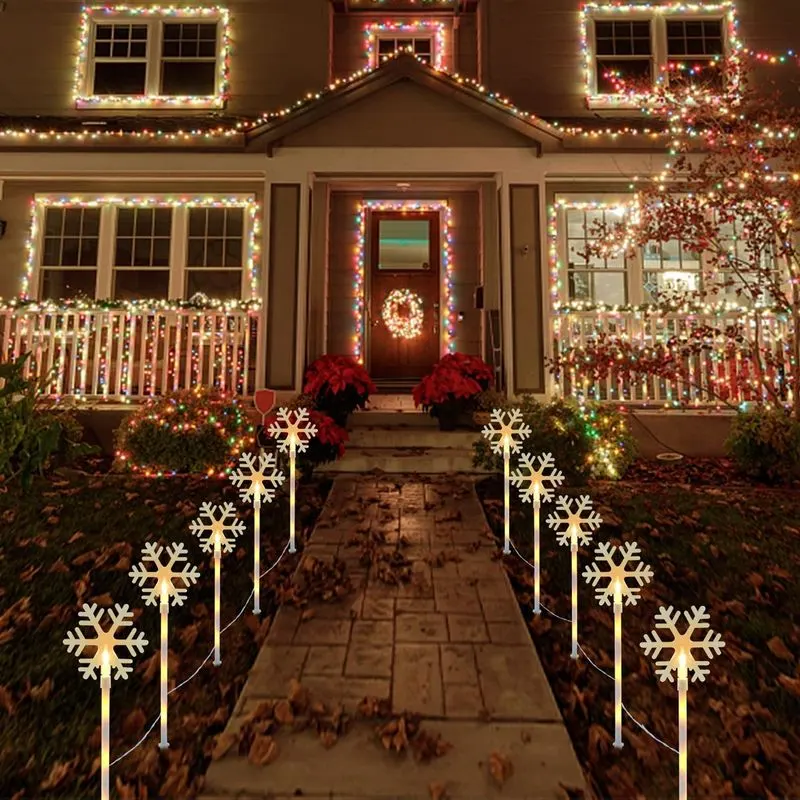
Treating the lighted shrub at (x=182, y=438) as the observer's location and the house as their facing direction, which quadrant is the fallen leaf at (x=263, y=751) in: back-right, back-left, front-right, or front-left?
back-right

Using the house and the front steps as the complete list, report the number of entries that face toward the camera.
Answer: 2

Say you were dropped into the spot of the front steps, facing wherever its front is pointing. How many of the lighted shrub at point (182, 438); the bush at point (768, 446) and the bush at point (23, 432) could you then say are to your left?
1

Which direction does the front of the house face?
toward the camera

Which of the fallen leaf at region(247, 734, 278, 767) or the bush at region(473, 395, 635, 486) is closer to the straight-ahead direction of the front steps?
the fallen leaf

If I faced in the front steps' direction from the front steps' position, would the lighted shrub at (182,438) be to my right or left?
on my right

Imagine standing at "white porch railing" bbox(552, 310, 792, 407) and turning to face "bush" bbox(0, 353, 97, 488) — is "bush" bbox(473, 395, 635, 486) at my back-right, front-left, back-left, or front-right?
front-left

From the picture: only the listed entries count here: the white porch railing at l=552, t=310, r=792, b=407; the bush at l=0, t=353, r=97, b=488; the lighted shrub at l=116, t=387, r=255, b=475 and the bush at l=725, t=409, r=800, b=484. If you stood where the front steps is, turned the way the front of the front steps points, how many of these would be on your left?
2

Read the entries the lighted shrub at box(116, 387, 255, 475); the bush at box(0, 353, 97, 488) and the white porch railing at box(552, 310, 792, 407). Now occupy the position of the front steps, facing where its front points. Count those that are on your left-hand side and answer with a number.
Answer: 1

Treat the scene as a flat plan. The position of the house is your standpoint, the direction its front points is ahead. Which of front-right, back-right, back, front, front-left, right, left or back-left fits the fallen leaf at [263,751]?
front

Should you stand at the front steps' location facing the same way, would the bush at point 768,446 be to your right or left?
on your left

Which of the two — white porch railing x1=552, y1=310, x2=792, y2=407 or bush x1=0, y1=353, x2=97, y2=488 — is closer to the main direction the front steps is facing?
the bush

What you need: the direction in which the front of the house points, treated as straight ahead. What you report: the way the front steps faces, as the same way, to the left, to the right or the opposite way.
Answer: the same way

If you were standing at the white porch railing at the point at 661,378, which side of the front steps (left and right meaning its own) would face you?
left

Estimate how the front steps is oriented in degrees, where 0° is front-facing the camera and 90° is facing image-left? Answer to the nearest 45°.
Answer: approximately 0°
